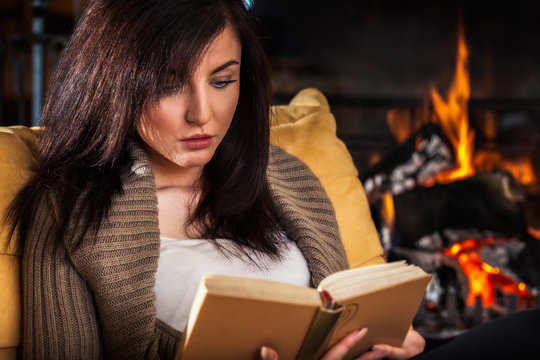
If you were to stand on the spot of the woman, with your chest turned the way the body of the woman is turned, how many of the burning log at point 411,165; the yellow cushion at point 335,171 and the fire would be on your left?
3

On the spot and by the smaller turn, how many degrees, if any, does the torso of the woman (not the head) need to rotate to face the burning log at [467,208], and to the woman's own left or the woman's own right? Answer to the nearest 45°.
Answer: approximately 90° to the woman's own left

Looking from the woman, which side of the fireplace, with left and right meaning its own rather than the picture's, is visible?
front

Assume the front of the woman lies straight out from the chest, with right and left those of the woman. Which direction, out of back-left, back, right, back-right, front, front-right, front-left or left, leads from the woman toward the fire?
left

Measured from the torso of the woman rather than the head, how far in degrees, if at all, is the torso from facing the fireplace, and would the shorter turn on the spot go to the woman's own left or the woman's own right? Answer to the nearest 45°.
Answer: approximately 90° to the woman's own left

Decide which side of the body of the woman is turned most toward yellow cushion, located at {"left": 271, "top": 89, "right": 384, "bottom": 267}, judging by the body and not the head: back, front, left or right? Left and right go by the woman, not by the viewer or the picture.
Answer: left

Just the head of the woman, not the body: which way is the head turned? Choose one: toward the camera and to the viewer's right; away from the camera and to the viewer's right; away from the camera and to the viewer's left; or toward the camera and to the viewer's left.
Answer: toward the camera and to the viewer's right

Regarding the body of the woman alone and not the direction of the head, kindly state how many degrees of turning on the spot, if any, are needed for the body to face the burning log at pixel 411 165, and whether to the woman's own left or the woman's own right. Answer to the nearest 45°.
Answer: approximately 90° to the woman's own left

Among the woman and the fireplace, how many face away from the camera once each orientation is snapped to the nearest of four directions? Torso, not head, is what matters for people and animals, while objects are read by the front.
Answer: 0

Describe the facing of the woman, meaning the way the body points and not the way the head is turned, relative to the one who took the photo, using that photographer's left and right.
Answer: facing the viewer and to the right of the viewer
